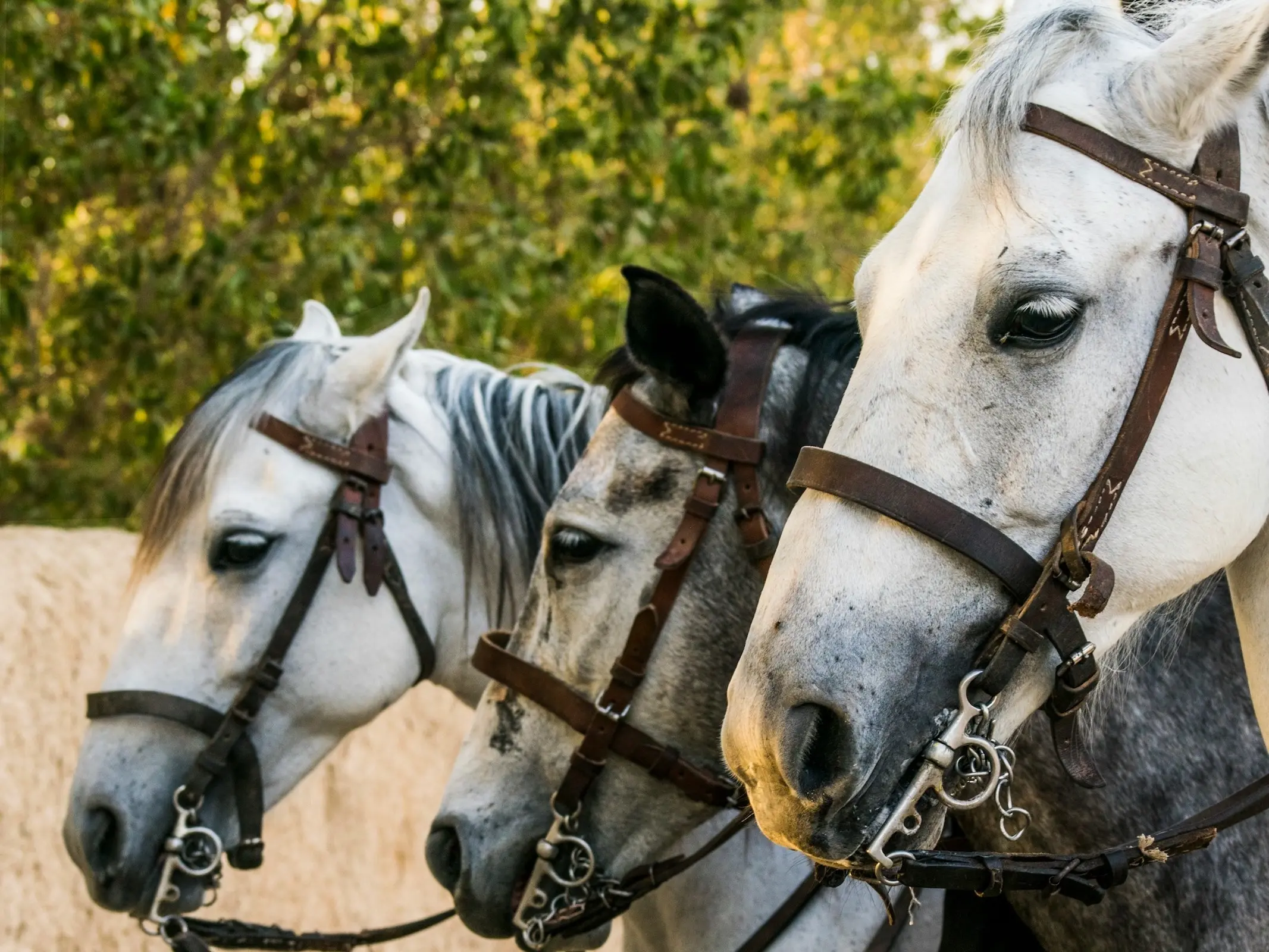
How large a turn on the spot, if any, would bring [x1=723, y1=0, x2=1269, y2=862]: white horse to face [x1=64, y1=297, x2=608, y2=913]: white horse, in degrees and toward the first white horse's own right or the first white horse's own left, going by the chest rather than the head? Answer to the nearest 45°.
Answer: approximately 90° to the first white horse's own right

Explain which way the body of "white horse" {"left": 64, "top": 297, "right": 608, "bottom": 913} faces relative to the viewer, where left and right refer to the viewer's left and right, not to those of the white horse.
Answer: facing to the left of the viewer

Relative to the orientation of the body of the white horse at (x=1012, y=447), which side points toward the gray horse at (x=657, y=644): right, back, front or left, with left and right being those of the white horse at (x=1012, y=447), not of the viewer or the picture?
right

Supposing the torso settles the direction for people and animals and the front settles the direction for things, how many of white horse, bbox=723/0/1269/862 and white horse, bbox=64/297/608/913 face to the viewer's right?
0

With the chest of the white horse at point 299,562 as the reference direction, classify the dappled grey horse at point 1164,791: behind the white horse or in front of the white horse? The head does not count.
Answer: behind

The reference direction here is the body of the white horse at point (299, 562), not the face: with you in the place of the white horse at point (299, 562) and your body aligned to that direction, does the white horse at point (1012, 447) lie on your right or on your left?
on your left

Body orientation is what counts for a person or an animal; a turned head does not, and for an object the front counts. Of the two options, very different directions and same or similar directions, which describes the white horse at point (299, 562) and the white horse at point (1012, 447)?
same or similar directions

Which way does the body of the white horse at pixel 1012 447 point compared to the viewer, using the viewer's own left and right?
facing the viewer and to the left of the viewer
